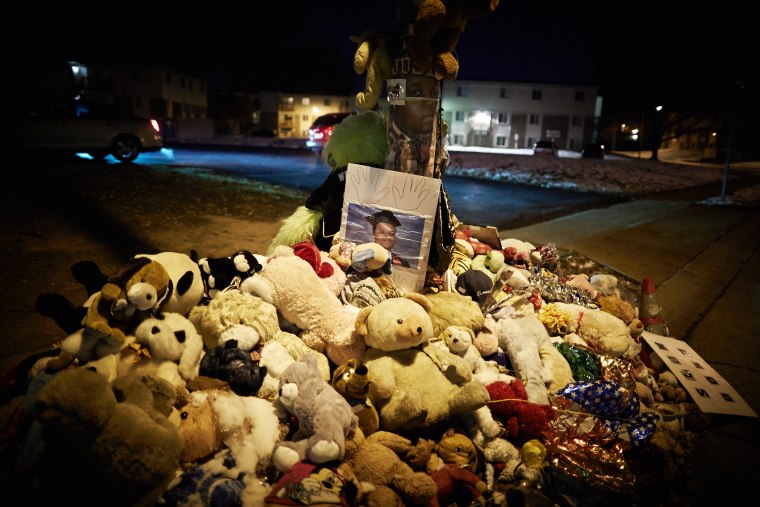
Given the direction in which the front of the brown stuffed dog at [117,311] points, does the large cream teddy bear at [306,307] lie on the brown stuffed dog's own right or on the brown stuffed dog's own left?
on the brown stuffed dog's own left

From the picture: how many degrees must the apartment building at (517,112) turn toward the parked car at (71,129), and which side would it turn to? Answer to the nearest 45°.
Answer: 0° — it already faces it

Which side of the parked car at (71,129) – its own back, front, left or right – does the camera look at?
left

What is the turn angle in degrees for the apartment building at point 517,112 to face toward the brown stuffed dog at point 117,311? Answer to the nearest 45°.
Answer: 0° — it already faces it

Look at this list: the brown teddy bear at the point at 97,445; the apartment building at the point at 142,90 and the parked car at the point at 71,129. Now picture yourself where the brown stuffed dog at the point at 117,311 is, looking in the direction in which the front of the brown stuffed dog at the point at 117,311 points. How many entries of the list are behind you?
2

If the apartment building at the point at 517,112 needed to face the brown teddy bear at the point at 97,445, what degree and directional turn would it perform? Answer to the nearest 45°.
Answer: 0° — it already faces it

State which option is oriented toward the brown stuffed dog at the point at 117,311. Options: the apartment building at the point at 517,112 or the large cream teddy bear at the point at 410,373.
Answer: the apartment building

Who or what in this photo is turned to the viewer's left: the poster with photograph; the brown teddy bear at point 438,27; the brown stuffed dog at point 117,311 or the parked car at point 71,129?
the parked car

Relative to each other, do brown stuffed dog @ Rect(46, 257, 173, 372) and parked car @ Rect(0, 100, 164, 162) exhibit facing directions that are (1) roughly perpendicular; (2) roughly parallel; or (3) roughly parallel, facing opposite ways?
roughly perpendicular

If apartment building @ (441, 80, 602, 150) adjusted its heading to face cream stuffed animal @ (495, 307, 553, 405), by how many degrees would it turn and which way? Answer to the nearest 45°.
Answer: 0° — it already faces it

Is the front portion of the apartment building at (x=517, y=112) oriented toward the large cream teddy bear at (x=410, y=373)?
yes

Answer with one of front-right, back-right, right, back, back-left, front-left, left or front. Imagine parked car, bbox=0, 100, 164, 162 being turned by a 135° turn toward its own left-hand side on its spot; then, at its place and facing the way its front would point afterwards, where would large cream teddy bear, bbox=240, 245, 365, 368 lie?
front-right
